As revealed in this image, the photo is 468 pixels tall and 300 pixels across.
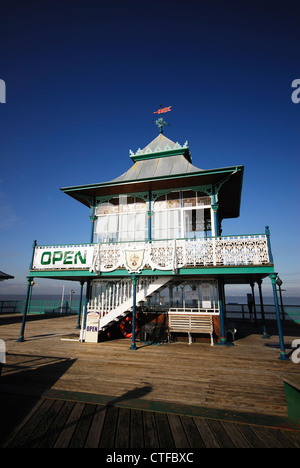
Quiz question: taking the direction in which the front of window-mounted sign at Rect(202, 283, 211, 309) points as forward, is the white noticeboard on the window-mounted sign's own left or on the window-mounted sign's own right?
on the window-mounted sign's own right

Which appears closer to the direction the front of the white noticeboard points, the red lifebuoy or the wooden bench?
the wooden bench

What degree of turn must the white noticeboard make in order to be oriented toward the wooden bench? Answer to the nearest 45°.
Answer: approximately 90° to its left

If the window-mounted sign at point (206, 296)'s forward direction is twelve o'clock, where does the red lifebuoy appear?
The red lifebuoy is roughly at 3 o'clock from the window-mounted sign.

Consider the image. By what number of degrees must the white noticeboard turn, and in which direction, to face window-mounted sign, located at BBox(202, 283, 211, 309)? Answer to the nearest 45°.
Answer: approximately 90° to its left

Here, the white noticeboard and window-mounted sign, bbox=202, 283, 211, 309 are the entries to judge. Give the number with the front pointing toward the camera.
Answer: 2
